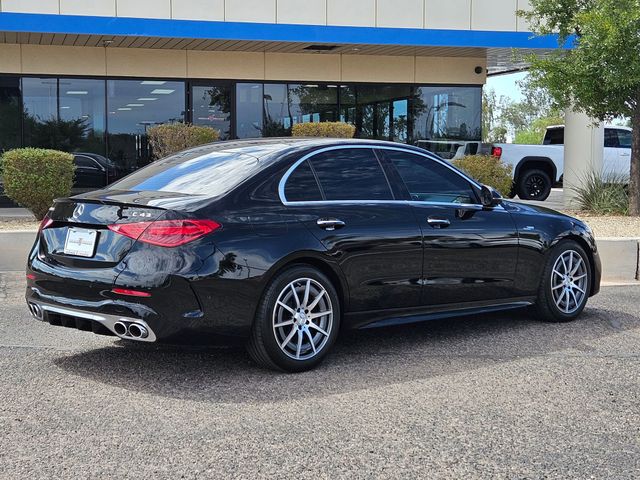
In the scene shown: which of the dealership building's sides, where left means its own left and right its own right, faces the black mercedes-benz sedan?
front

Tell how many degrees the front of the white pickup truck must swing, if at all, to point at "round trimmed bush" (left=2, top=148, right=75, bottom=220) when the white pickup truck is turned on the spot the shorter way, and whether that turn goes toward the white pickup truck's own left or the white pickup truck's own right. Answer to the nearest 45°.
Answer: approximately 135° to the white pickup truck's own right

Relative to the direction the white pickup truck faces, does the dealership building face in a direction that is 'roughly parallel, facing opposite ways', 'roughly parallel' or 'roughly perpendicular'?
roughly perpendicular

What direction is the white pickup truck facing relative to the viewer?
to the viewer's right

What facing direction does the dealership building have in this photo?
toward the camera

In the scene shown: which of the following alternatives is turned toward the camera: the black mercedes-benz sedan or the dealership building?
the dealership building

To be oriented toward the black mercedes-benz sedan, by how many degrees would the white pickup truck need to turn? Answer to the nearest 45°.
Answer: approximately 90° to its right

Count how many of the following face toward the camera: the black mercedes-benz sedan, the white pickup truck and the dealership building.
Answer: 1

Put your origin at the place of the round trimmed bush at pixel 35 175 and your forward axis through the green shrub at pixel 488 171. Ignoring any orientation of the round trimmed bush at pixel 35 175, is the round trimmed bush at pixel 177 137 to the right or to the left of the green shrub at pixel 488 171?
left

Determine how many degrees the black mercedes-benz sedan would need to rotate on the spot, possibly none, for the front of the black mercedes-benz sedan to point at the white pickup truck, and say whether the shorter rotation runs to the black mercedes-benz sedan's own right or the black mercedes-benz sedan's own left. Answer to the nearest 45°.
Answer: approximately 45° to the black mercedes-benz sedan's own left

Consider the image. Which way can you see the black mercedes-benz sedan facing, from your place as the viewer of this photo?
facing away from the viewer and to the right of the viewer

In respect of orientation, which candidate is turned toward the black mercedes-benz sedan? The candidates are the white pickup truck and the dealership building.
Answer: the dealership building
